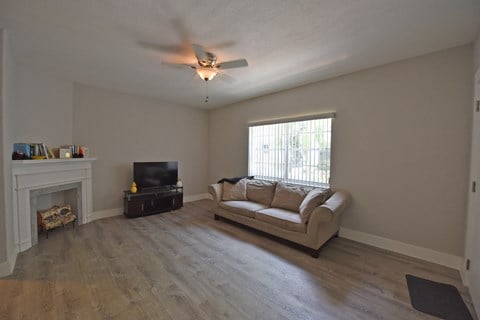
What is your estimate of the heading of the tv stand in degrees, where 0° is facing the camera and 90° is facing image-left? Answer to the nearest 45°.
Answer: approximately 315°

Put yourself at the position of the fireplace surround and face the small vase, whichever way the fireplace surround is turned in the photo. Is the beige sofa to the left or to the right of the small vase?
right

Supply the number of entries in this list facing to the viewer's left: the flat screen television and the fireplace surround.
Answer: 0

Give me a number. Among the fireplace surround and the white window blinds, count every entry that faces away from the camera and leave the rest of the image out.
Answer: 0

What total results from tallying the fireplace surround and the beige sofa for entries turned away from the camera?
0

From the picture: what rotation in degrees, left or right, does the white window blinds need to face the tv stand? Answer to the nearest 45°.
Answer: approximately 45° to its right

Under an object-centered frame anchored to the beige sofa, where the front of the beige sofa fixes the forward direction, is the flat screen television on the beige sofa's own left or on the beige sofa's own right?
on the beige sofa's own right

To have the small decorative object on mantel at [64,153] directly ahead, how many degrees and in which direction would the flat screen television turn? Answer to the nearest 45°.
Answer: approximately 135° to its right

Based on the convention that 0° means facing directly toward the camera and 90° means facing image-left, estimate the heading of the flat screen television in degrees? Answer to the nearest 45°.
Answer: approximately 315°

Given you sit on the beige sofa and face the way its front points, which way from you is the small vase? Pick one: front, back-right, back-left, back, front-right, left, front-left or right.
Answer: front-right

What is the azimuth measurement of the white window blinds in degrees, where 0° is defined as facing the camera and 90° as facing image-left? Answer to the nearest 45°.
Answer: approximately 45°

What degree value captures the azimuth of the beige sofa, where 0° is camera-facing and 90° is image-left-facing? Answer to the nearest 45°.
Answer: approximately 45°
